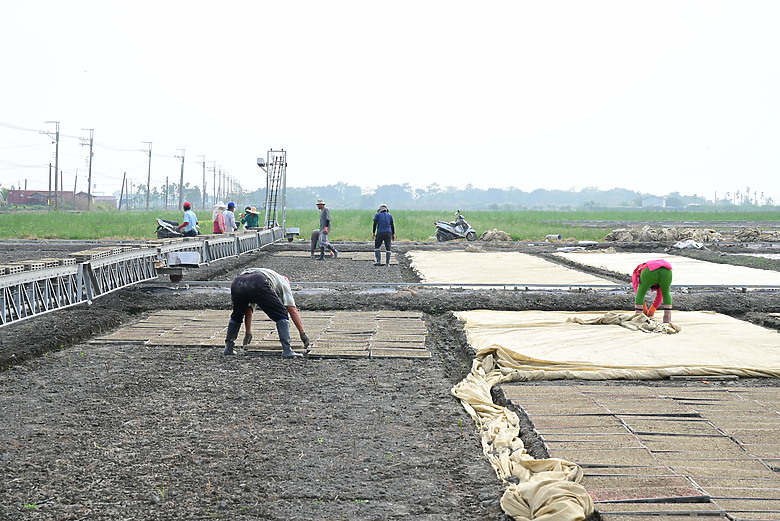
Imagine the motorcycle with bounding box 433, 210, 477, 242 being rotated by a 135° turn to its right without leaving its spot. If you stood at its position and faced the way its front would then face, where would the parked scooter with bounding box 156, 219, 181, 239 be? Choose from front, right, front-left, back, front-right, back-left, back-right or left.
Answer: front

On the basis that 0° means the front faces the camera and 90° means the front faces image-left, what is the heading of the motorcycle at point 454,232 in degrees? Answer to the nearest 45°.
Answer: approximately 270°

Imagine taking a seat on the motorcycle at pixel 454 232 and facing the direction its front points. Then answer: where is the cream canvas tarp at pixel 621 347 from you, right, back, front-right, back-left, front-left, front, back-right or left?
right

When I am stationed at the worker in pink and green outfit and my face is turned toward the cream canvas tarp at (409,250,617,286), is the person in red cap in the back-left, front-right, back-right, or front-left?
front-left

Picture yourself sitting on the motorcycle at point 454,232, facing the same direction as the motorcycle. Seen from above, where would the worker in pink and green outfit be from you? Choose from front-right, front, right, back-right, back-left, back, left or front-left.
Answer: right
